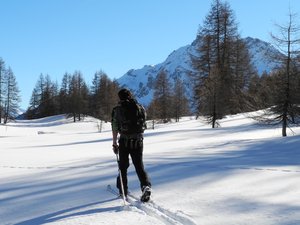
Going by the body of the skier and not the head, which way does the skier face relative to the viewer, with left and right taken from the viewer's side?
facing away from the viewer and to the left of the viewer

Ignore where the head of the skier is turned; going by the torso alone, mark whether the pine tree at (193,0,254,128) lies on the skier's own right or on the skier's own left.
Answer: on the skier's own right
